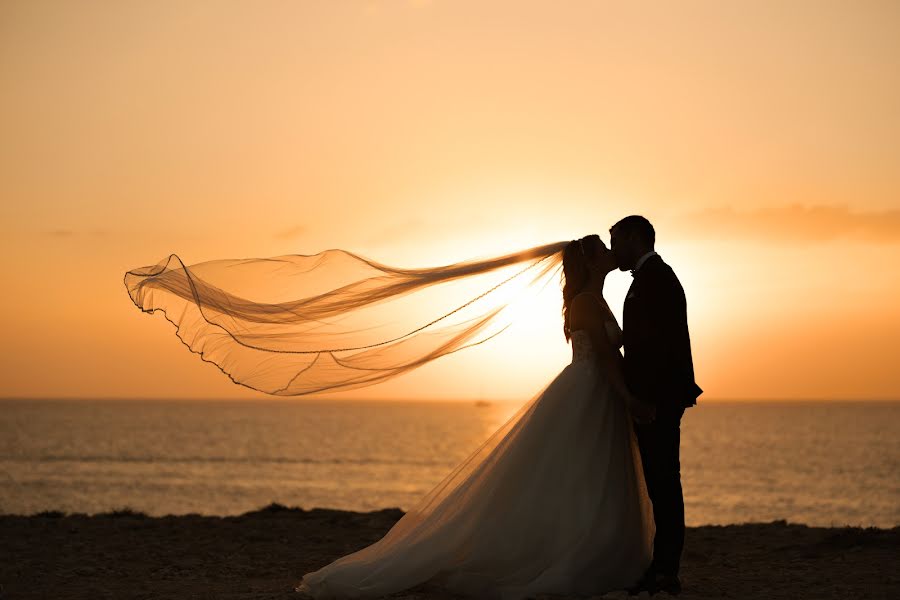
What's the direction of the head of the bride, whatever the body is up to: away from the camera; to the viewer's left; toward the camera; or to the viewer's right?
to the viewer's right

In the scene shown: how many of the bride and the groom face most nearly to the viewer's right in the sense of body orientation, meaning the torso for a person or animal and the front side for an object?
1

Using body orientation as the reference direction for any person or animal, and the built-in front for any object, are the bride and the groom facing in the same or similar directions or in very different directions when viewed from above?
very different directions

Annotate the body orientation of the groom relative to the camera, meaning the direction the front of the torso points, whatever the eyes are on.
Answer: to the viewer's left

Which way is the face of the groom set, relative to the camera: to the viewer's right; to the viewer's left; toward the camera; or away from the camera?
to the viewer's left

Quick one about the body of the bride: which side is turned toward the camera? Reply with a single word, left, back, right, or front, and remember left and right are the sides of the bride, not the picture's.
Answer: right
